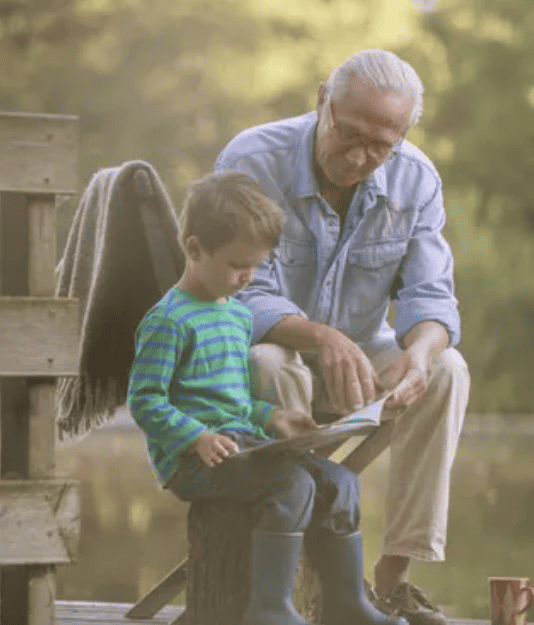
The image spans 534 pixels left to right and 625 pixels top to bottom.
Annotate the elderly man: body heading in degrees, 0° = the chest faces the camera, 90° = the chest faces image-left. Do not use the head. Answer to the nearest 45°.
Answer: approximately 0°

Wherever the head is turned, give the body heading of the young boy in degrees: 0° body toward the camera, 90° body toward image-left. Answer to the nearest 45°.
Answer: approximately 315°

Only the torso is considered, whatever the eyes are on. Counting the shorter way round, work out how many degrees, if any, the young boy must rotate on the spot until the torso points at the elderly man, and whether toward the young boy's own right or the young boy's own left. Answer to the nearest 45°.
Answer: approximately 90° to the young boy's own left

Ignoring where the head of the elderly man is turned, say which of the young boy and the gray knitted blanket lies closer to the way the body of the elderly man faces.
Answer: the young boy

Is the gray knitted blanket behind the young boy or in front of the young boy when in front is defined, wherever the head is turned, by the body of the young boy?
behind
